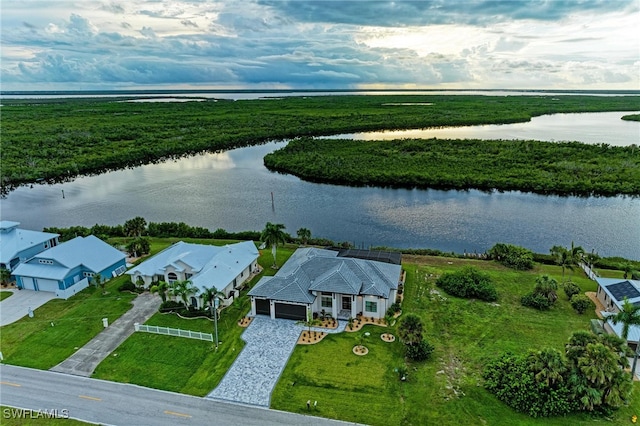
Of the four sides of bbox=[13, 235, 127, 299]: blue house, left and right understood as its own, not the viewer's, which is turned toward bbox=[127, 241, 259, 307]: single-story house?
left

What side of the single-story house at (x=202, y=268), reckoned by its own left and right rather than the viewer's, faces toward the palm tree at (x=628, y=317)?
left

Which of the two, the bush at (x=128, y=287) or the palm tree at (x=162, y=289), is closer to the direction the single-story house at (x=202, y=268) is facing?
the palm tree

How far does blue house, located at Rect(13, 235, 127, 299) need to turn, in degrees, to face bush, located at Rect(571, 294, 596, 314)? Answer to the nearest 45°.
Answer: approximately 90° to its left

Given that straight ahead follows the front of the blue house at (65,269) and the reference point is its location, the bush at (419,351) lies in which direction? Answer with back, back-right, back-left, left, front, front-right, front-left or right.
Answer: left

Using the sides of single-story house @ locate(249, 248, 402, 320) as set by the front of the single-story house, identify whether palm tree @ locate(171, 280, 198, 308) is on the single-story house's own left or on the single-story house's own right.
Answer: on the single-story house's own right

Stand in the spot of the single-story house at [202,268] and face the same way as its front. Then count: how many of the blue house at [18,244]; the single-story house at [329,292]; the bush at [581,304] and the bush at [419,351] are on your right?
1

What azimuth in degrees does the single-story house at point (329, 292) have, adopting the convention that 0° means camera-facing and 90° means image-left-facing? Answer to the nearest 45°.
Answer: approximately 0°

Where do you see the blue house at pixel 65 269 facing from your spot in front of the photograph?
facing the viewer and to the left of the viewer

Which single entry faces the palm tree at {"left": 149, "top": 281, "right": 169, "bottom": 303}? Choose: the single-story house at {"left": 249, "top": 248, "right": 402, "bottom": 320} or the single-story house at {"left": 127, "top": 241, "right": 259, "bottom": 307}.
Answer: the single-story house at {"left": 127, "top": 241, "right": 259, "bottom": 307}

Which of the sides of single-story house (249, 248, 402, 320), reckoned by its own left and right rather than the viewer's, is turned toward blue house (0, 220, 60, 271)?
right

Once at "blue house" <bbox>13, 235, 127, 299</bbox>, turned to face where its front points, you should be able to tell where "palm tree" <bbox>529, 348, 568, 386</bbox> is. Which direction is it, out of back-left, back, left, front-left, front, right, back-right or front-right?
left
